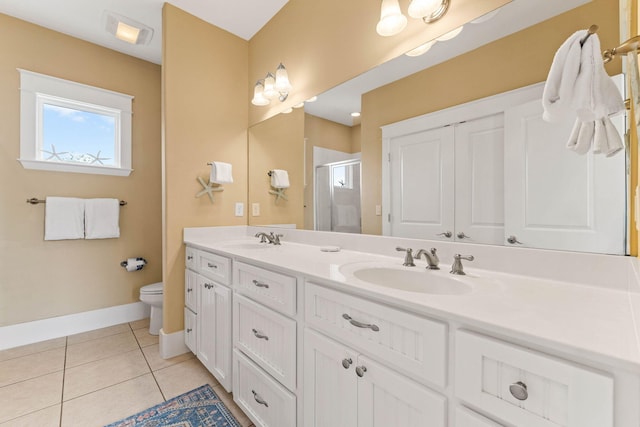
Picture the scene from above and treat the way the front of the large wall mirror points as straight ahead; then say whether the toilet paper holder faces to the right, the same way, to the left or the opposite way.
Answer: to the left

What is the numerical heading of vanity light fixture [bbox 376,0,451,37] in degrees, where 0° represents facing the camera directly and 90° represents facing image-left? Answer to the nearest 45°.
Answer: approximately 45°

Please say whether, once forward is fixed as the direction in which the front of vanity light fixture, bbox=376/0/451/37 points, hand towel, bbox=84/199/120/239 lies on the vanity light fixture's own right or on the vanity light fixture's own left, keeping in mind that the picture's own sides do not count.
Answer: on the vanity light fixture's own right

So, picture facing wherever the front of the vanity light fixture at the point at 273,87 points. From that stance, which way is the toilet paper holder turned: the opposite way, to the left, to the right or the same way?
to the left
